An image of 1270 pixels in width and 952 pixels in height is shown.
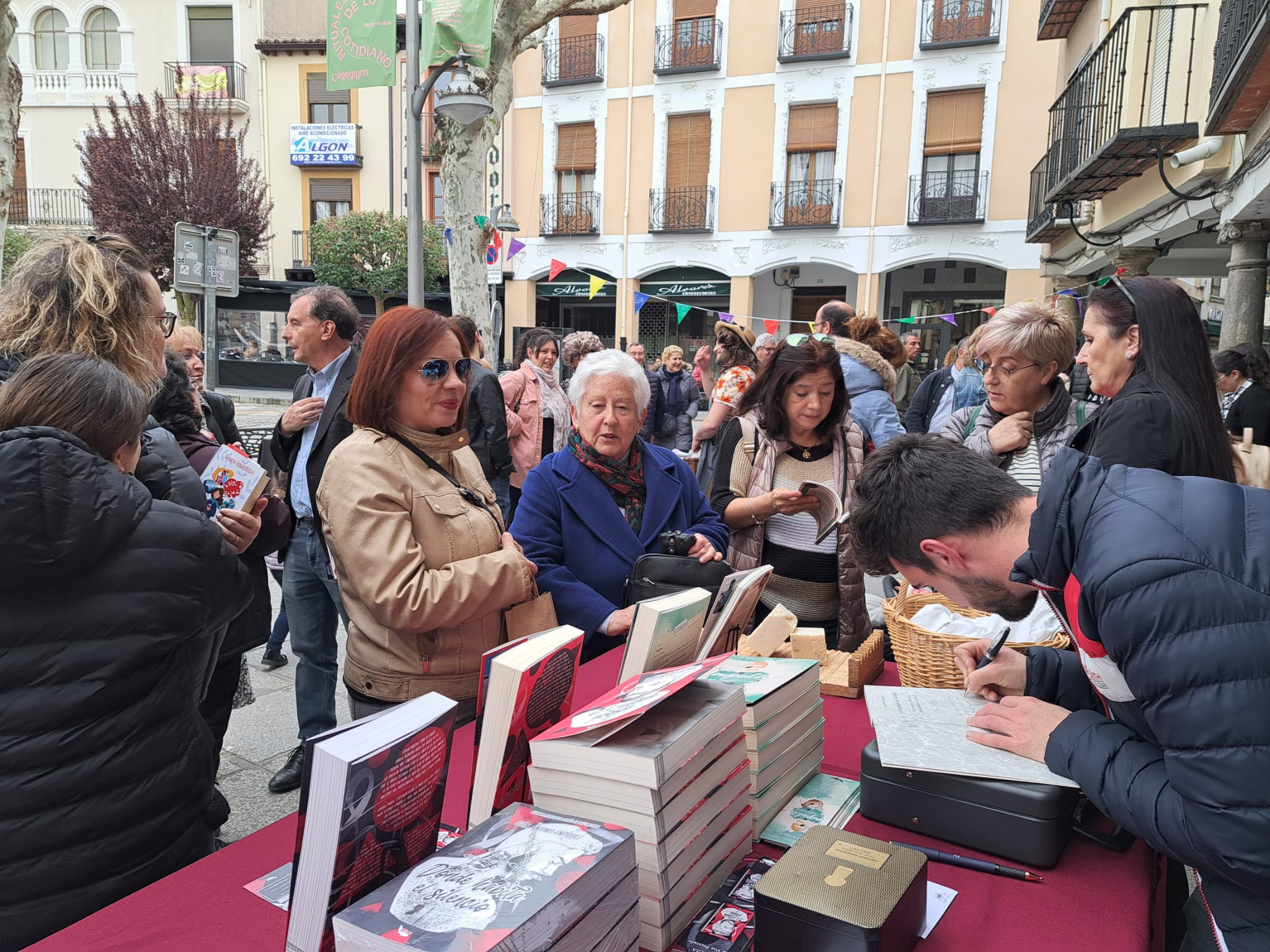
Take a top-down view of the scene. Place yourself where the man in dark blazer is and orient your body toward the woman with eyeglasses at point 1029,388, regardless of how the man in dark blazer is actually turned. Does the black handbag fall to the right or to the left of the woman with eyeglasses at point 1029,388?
right

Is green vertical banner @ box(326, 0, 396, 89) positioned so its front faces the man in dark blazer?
yes

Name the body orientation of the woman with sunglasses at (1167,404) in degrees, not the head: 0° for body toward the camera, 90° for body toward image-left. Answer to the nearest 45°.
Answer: approximately 90°

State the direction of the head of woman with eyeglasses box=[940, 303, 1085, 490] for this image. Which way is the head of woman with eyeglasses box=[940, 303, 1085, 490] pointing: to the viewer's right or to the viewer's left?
to the viewer's left

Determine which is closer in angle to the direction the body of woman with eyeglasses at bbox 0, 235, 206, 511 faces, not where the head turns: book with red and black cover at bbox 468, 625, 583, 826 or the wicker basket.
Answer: the wicker basket

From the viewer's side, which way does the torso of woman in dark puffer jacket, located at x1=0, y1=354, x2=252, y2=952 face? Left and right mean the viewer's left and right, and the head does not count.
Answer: facing away from the viewer and to the right of the viewer
